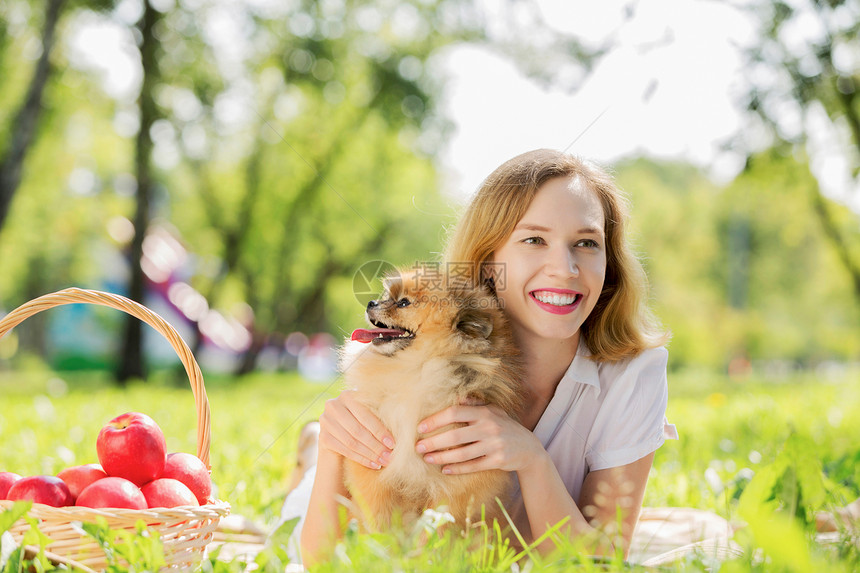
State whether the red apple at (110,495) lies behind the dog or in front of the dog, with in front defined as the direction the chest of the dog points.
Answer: in front

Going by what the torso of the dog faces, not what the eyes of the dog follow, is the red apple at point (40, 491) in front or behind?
in front
